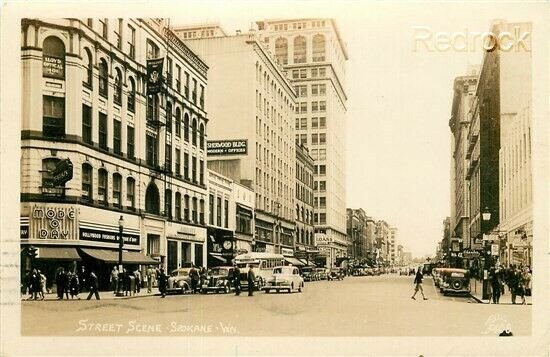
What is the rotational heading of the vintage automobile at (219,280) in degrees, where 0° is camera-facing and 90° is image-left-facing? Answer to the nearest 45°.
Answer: approximately 45°

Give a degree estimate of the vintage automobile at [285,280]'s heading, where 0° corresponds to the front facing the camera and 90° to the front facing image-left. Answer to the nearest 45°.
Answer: approximately 45°

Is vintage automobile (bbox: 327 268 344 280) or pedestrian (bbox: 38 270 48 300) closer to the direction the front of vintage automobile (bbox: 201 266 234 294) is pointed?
the pedestrian
